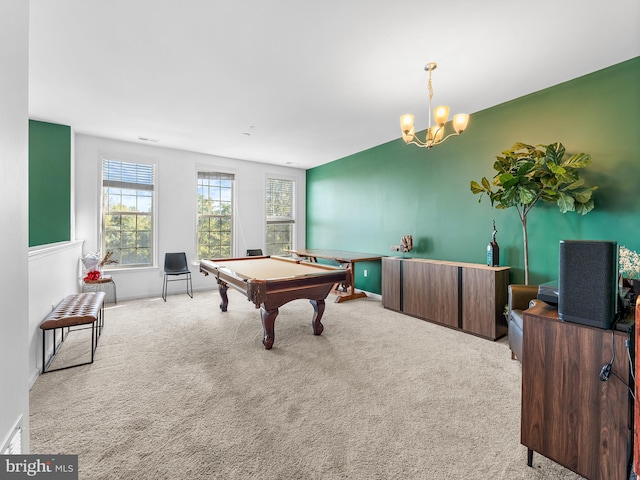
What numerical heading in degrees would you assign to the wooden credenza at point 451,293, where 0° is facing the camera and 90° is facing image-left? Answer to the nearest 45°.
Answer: approximately 45°

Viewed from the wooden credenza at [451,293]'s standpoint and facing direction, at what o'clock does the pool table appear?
The pool table is roughly at 12 o'clock from the wooden credenza.

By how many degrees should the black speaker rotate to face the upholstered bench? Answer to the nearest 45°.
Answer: approximately 45° to its right

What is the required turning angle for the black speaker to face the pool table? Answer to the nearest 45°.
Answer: approximately 45° to its right

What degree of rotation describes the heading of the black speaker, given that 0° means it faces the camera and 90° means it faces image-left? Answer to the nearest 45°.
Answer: approximately 45°

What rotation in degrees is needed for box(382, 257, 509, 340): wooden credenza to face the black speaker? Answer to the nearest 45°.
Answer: approximately 45° to its left
